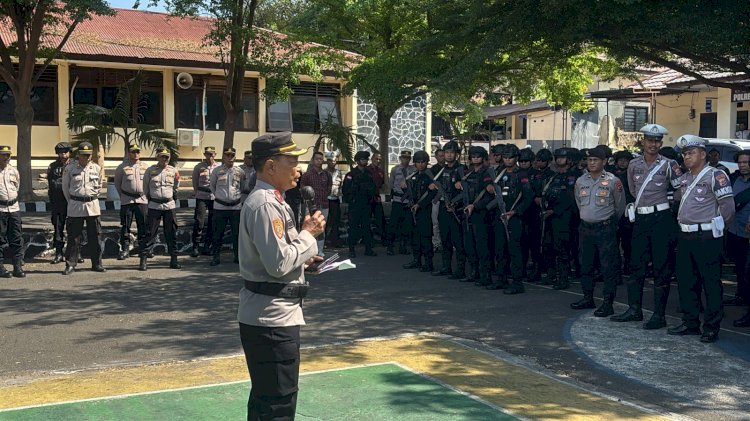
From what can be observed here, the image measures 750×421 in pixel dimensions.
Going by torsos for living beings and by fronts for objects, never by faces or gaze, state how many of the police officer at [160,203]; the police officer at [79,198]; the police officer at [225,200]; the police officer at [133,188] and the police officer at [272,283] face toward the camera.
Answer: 4

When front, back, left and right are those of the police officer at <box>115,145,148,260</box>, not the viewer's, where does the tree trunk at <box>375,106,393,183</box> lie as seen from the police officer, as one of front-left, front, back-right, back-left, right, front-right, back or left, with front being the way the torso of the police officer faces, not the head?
back-left

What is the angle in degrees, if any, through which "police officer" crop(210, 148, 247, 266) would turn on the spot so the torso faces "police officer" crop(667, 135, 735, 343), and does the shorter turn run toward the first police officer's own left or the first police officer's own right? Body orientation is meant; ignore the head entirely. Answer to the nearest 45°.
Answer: approximately 45° to the first police officer's own left

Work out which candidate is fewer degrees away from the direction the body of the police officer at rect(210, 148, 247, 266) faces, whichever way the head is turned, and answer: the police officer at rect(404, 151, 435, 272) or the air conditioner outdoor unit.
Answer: the police officer

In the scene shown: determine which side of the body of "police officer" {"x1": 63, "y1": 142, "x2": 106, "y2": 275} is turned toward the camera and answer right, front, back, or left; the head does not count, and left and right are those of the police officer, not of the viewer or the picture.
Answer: front

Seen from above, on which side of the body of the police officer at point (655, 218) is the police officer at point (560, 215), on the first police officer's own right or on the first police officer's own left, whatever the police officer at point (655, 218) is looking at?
on the first police officer's own right

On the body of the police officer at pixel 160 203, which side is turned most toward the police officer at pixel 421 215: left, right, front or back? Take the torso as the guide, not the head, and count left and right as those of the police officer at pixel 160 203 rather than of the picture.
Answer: left

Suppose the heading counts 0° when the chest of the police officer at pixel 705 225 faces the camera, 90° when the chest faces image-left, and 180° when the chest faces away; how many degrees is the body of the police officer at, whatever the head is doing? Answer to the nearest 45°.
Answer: approximately 45°

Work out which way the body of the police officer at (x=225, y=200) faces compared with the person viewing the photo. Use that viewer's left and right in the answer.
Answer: facing the viewer

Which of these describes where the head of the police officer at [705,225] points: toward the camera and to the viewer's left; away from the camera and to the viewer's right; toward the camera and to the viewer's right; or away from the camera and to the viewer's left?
toward the camera and to the viewer's left

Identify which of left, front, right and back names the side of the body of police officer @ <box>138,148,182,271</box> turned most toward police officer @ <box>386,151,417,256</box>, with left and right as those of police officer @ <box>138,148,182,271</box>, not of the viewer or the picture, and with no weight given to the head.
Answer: left

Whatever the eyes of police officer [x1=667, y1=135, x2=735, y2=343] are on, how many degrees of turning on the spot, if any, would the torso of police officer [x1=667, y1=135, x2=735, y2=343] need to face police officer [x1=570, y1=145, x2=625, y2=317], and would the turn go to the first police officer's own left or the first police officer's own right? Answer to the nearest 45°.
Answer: approximately 90° to the first police officer's own right

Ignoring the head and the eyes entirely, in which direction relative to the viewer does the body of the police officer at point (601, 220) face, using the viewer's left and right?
facing the viewer and to the left of the viewer

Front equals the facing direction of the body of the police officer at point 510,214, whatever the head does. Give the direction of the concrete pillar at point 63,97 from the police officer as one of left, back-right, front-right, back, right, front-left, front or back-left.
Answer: right
